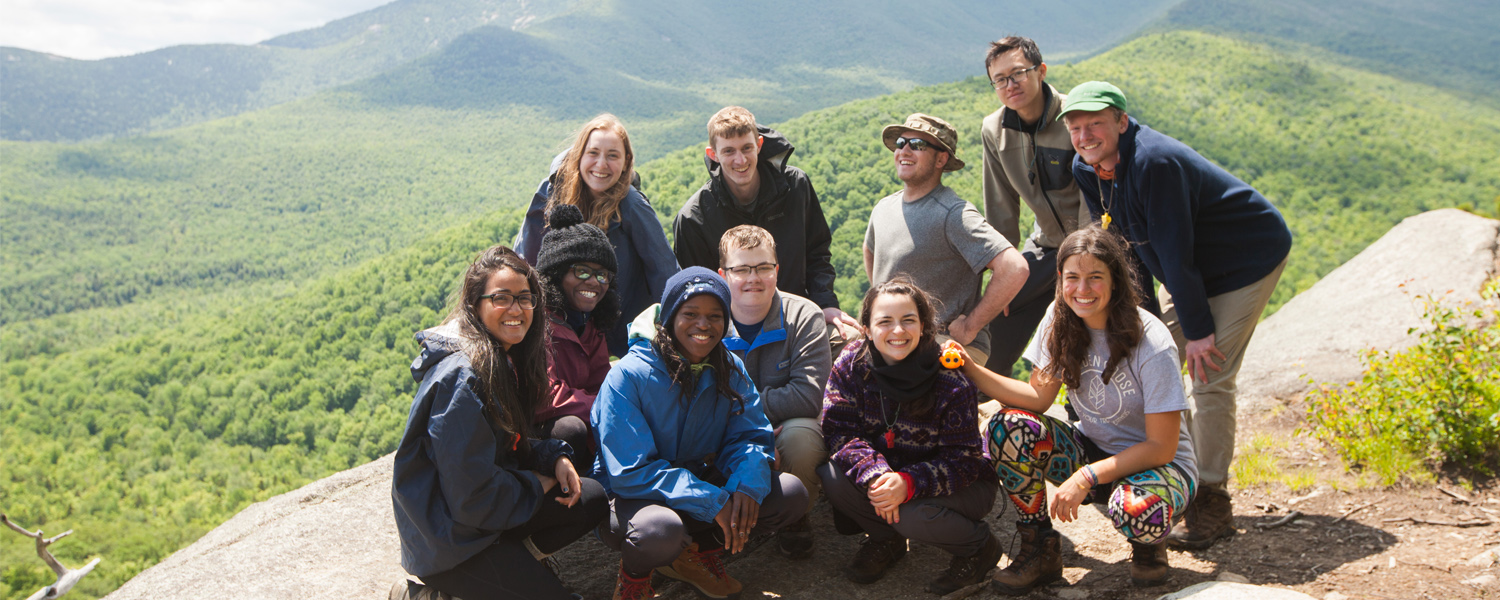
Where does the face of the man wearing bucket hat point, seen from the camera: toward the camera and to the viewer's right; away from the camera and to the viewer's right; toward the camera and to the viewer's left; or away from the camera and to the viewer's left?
toward the camera and to the viewer's left

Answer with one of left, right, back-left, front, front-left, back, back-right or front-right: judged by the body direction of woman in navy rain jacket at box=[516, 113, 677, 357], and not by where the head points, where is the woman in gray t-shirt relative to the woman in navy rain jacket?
front-left

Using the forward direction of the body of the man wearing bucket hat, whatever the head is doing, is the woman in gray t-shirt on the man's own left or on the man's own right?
on the man's own left

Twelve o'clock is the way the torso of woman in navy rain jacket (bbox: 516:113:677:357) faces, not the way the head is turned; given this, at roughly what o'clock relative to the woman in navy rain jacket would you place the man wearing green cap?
The man wearing green cap is roughly at 10 o'clock from the woman in navy rain jacket.

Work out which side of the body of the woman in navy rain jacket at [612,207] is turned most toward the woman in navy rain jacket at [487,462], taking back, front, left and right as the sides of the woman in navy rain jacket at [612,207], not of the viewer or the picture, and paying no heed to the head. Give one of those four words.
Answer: front

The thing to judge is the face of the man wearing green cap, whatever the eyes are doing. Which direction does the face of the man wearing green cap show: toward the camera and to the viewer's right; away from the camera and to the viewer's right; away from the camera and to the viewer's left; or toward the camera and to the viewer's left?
toward the camera and to the viewer's left

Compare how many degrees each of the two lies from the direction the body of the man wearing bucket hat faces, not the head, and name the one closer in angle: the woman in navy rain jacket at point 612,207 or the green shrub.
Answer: the woman in navy rain jacket

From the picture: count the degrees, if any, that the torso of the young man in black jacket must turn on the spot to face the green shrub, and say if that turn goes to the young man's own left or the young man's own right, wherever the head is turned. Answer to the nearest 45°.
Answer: approximately 90° to the young man's own left

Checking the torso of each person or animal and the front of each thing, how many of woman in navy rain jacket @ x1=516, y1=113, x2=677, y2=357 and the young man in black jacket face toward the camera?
2

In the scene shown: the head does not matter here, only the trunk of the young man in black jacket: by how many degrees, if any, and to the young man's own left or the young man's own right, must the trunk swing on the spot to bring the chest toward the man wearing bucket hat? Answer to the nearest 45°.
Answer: approximately 45° to the young man's own left
